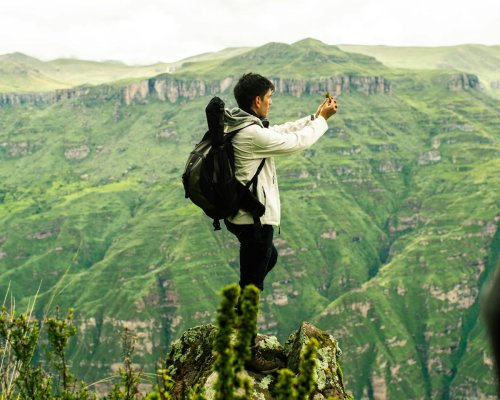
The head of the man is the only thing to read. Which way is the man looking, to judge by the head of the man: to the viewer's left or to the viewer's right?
to the viewer's right

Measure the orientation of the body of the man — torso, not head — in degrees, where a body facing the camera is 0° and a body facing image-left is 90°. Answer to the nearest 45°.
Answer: approximately 270°
